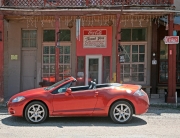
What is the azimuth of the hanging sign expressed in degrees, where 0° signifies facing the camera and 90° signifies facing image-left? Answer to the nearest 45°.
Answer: approximately 0°

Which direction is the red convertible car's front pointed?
to the viewer's left

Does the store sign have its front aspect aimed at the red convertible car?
yes

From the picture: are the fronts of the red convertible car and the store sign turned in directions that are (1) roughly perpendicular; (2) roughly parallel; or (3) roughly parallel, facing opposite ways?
roughly perpendicular

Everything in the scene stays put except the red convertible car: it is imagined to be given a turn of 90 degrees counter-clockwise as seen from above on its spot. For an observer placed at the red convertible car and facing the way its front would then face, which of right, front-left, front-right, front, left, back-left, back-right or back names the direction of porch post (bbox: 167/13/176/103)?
back-left

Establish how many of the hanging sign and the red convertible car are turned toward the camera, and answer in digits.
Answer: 1

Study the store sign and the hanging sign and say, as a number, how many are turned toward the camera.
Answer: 2

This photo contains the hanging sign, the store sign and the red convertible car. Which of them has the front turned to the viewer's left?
the red convertible car

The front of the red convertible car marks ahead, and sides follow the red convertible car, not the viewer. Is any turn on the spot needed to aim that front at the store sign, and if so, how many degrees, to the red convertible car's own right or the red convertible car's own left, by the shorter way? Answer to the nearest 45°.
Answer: approximately 90° to the red convertible car's own right

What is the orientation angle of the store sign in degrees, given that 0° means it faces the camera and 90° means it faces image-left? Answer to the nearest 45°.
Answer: approximately 0°

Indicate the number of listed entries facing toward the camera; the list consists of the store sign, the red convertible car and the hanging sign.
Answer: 2
